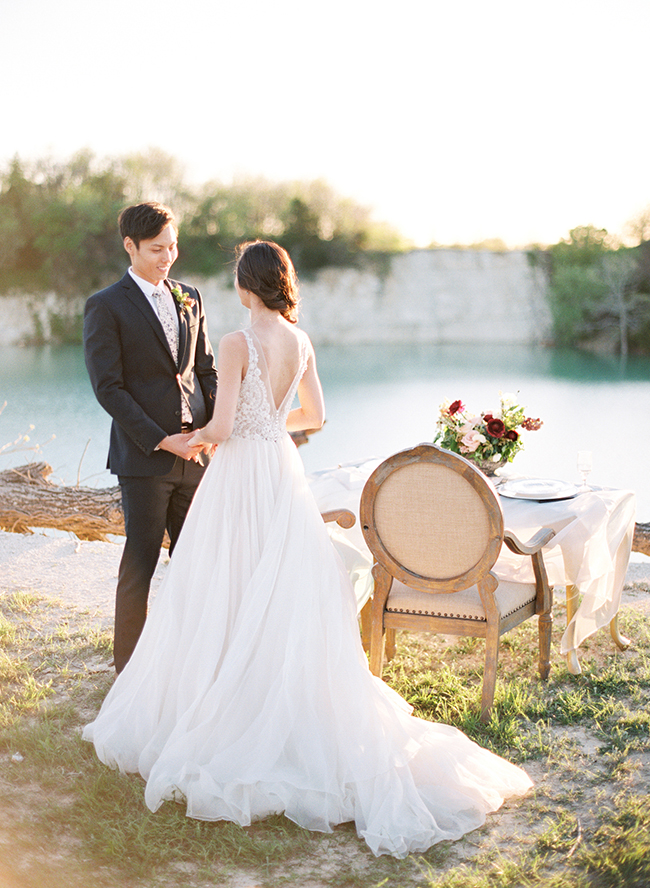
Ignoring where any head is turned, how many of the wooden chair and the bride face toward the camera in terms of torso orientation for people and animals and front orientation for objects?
0

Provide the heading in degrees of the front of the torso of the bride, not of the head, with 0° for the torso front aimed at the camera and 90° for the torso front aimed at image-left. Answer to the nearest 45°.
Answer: approximately 135°

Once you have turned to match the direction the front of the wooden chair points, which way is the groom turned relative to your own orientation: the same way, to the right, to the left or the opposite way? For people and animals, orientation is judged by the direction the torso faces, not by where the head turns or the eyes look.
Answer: to the right

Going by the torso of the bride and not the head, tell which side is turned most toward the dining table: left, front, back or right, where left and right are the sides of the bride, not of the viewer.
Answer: right

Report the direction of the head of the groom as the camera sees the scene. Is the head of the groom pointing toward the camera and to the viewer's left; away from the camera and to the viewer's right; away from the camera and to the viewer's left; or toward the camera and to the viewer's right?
toward the camera and to the viewer's right

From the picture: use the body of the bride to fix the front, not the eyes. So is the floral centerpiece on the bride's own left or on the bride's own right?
on the bride's own right

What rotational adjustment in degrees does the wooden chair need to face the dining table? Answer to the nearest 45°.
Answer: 0° — it already faces it

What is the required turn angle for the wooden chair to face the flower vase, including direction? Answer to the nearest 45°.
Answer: approximately 45° to its left

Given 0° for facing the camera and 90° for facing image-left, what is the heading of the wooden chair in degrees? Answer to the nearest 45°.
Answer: approximately 225°
